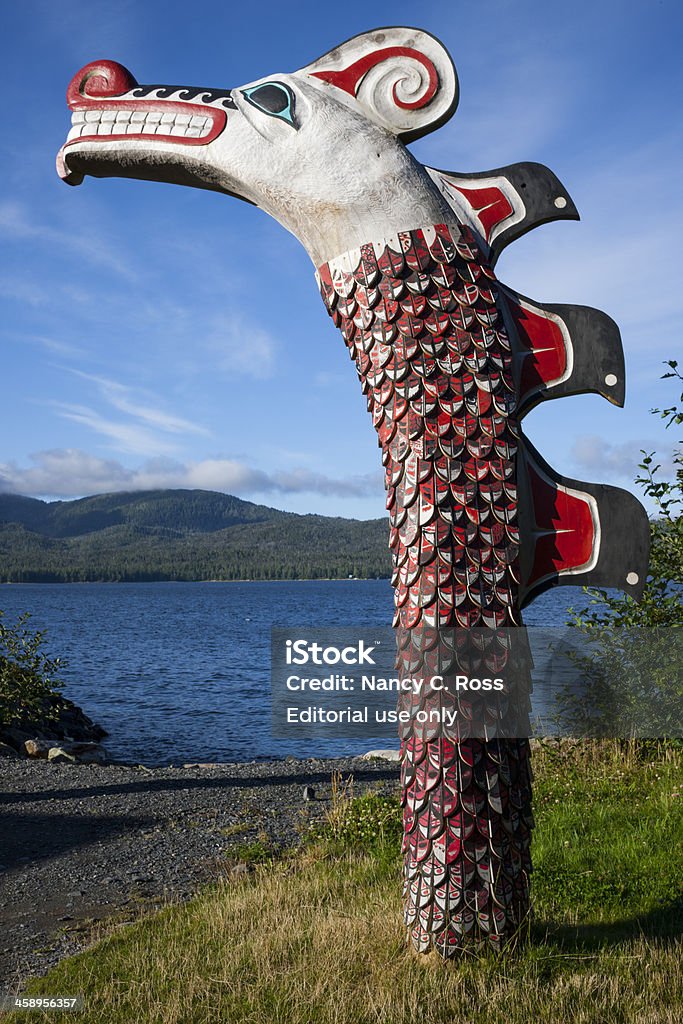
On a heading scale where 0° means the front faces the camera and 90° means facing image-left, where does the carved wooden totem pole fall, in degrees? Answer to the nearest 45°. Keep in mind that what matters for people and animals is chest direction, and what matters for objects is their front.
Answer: approximately 90°

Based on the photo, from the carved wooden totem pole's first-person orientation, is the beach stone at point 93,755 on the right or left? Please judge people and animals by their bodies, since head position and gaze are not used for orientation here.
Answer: on its right

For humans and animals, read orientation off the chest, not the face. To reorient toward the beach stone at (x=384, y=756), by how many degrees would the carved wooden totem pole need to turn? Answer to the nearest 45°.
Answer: approximately 90° to its right

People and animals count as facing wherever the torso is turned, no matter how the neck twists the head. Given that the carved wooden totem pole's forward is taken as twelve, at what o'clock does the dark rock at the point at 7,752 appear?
The dark rock is roughly at 2 o'clock from the carved wooden totem pole.

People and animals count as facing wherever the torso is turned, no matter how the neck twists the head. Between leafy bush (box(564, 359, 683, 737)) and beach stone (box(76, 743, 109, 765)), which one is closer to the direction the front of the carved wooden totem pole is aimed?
the beach stone

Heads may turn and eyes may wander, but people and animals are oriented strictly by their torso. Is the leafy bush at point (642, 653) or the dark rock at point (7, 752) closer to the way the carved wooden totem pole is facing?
the dark rock

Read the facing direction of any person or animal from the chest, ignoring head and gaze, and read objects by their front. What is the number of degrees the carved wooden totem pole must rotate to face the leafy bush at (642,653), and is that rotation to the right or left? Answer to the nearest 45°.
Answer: approximately 135° to its right

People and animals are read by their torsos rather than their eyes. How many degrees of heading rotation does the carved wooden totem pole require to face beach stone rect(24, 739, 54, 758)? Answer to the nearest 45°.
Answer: approximately 45° to its right
